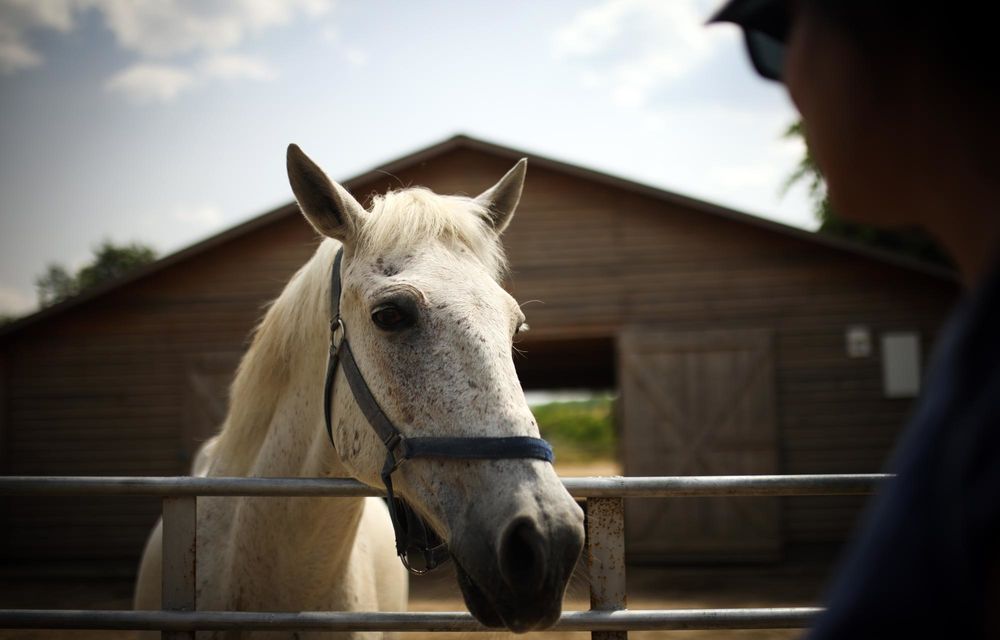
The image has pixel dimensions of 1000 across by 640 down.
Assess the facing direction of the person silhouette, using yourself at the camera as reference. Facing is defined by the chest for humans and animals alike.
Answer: facing away from the viewer and to the left of the viewer

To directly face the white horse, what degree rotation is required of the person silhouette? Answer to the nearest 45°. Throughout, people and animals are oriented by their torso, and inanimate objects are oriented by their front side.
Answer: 0° — it already faces it

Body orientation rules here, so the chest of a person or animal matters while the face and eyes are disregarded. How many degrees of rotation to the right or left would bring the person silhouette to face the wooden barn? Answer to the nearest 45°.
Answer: approximately 45° to its right

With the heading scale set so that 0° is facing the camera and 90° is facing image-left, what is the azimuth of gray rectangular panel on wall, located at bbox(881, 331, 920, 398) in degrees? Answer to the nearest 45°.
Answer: approximately 0°

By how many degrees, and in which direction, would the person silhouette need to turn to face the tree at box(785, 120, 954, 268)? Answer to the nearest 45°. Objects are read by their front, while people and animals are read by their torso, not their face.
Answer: approximately 45° to its right

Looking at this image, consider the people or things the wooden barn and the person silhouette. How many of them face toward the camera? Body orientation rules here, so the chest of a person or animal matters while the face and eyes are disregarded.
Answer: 1

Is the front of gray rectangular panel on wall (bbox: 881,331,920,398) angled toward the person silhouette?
yes

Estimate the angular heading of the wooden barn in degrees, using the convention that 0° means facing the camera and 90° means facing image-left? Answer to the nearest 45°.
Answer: approximately 0°

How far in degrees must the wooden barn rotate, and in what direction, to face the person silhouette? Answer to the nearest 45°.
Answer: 0° — it already faces it

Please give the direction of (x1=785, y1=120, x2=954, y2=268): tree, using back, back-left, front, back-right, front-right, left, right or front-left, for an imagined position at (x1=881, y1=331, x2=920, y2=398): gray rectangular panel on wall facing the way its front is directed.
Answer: back

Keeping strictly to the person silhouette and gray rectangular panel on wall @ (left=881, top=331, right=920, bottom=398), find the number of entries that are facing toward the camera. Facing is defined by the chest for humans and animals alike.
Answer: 1

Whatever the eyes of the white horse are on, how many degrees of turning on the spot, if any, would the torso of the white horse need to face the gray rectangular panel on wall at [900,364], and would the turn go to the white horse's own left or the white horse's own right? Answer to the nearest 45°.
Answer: approximately 90° to the white horse's own left
